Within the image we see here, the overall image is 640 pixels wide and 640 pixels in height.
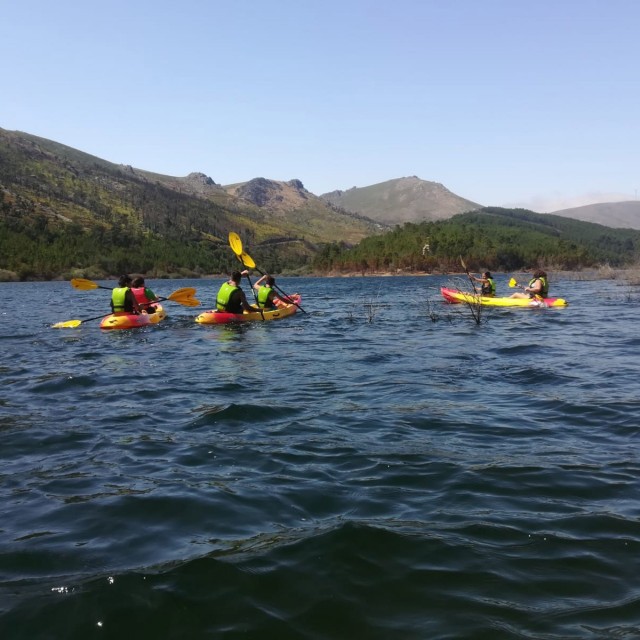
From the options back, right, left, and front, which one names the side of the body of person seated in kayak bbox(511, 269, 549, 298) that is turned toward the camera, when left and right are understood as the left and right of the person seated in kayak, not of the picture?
left

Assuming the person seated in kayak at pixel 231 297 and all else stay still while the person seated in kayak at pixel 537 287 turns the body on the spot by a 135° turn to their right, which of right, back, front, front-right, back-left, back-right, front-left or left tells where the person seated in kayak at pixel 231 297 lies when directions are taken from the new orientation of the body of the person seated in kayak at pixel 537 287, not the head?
back

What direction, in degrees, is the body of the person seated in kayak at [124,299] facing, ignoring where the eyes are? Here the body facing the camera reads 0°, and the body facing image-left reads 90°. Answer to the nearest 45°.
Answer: approximately 225°

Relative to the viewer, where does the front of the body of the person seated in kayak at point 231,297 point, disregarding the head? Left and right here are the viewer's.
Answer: facing away from the viewer and to the right of the viewer

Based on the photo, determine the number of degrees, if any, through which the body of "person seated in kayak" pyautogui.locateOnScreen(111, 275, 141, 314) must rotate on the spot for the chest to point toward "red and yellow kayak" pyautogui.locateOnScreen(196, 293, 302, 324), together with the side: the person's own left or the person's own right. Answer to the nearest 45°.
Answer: approximately 45° to the person's own right

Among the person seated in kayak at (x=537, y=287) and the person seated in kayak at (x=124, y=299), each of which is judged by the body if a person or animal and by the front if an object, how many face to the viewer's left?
1

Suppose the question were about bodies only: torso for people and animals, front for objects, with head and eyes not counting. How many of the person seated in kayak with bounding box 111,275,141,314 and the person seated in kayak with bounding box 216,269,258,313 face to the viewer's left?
0

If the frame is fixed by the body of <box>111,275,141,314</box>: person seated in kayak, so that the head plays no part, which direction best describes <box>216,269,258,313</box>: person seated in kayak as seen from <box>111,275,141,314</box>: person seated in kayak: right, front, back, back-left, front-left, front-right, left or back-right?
front-right

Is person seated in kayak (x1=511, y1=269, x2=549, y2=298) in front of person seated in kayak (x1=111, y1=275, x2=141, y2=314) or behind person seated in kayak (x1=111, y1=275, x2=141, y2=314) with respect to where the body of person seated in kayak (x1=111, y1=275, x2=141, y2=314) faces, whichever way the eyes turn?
in front

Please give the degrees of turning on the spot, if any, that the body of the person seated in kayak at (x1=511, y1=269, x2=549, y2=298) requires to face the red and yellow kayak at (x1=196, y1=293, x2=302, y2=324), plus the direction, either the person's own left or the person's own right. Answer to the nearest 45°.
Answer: approximately 45° to the person's own left

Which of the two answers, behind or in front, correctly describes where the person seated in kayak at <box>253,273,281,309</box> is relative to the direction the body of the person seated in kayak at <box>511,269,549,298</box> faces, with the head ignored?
in front

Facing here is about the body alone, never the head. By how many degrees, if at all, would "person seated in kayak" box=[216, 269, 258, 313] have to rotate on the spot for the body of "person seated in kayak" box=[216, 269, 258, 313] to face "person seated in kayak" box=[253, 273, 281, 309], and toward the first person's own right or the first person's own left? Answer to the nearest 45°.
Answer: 0° — they already face them

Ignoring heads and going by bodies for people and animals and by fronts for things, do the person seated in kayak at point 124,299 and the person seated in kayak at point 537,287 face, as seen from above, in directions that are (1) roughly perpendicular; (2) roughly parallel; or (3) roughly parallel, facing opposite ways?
roughly perpendicular
